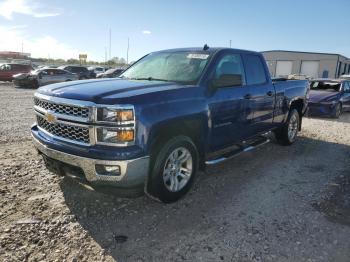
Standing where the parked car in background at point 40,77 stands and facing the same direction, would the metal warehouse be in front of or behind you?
behind

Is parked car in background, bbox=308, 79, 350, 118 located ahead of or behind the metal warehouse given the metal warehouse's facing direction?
ahead

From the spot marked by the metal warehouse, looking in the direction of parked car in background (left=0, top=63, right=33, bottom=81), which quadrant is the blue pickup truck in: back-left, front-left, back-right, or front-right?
front-left

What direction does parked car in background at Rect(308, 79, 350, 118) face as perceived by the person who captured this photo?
facing the viewer and to the left of the viewer

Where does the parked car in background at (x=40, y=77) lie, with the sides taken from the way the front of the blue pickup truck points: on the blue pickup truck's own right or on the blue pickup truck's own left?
on the blue pickup truck's own right

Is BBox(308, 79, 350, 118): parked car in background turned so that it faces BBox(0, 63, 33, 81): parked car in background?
no

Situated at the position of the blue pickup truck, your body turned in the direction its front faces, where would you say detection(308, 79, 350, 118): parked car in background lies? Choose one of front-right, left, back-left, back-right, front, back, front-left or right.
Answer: back

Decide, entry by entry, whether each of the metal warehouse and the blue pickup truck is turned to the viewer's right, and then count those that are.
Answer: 0

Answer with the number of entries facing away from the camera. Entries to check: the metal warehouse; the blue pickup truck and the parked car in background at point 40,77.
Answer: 0

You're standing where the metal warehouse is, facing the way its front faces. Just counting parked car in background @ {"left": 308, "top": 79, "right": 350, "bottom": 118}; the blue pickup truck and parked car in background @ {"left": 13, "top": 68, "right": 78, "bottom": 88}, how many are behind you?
0

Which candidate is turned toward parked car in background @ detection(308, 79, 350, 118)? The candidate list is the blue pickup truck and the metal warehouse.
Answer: the metal warehouse

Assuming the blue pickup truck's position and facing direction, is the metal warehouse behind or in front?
behind

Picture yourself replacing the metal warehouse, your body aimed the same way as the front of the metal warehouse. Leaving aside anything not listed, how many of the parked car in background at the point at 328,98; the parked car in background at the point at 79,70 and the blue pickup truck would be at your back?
0

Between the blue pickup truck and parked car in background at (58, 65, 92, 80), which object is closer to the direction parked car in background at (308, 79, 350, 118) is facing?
the blue pickup truck

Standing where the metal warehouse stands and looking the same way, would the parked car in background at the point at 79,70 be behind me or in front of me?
in front

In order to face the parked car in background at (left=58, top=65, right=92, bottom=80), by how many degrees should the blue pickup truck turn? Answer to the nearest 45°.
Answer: approximately 135° to its right

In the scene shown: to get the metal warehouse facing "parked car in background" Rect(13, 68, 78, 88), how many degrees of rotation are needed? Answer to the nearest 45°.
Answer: approximately 45° to its right
